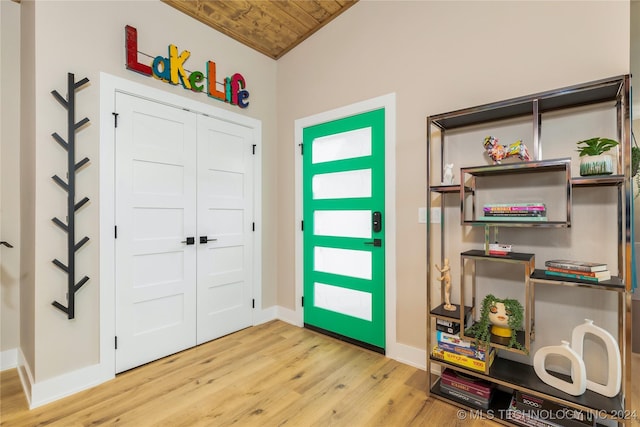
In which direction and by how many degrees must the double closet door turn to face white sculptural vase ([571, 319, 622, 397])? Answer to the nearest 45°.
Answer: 0° — it already faces it

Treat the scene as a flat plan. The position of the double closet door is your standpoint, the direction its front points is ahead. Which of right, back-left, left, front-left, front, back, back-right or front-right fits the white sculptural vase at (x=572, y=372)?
front

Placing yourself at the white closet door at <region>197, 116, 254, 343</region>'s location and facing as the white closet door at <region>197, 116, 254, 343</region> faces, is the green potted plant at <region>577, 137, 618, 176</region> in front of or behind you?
in front

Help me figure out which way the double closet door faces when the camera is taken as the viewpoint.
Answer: facing the viewer and to the right of the viewer

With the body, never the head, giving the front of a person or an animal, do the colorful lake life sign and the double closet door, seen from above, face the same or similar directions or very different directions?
same or similar directions

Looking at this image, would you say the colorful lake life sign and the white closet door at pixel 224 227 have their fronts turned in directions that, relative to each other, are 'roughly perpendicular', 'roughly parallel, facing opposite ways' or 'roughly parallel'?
roughly parallel

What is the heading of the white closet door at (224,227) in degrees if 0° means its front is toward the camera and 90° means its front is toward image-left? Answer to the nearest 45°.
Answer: approximately 315°

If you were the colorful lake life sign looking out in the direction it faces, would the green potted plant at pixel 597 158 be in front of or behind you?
in front

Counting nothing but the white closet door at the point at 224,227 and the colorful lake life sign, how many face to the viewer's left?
0

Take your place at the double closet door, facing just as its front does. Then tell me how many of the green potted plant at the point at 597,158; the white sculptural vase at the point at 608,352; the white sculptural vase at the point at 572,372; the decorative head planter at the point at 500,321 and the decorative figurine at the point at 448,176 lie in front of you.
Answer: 5

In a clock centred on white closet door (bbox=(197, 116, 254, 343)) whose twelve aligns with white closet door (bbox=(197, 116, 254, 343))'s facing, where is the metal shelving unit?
The metal shelving unit is roughly at 12 o'clock from the white closet door.

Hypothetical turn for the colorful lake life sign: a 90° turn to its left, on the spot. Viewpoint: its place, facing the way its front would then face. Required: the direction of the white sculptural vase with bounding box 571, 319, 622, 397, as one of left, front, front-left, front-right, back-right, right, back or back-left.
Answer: right
